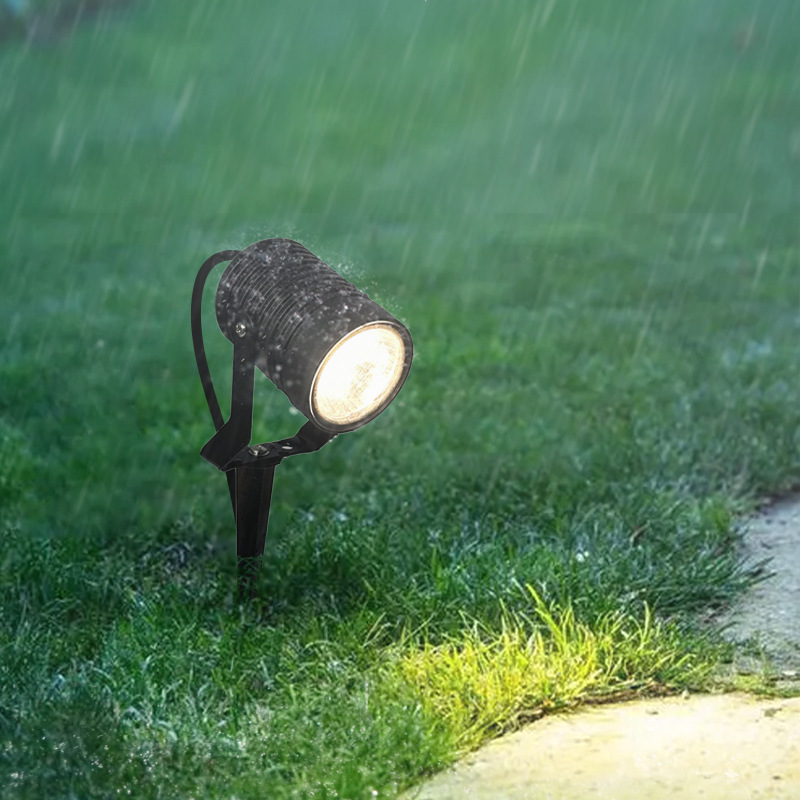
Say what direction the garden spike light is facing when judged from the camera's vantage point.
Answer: facing the viewer and to the right of the viewer
